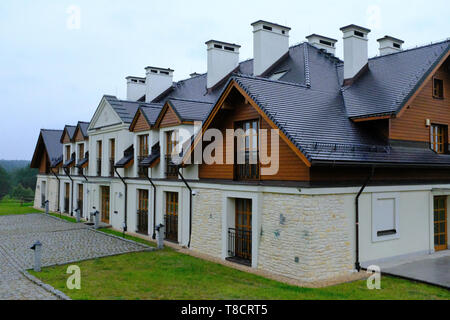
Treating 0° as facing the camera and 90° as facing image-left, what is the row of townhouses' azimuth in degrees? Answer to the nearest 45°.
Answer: approximately 45°
